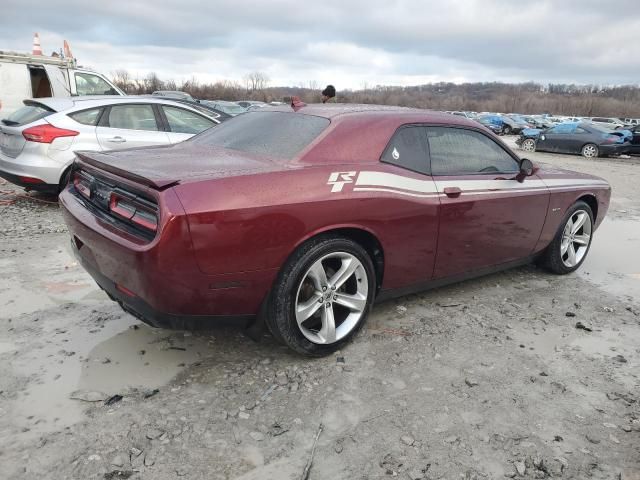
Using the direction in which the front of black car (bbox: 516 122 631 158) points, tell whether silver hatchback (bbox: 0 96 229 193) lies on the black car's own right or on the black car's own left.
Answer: on the black car's own left

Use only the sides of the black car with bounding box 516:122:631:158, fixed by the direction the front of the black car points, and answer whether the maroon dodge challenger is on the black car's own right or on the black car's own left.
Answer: on the black car's own left

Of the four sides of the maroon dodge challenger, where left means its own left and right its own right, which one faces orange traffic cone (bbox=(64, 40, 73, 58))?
left

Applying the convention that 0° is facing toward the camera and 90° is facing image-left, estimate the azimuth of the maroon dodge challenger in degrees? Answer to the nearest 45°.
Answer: approximately 225°

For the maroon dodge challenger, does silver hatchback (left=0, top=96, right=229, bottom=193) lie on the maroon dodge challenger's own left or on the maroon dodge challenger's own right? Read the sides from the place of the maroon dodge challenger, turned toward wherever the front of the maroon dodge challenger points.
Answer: on the maroon dodge challenger's own left

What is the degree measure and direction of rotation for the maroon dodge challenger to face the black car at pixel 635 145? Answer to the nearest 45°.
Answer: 0° — it already faces it

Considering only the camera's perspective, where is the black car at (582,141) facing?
facing away from the viewer and to the left of the viewer

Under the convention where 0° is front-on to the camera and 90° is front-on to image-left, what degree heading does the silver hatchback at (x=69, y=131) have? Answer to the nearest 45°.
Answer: approximately 225°

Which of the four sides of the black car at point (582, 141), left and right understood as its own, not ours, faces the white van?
left

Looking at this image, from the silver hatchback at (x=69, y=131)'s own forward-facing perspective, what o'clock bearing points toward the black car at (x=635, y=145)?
The black car is roughly at 1 o'clock from the silver hatchback.

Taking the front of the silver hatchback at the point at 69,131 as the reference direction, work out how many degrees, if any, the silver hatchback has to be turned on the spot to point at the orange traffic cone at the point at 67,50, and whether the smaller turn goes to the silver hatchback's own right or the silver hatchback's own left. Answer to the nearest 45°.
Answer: approximately 45° to the silver hatchback's own left

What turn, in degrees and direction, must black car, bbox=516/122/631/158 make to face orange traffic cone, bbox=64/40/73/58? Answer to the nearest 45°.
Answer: approximately 90° to its left
